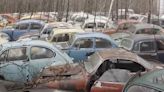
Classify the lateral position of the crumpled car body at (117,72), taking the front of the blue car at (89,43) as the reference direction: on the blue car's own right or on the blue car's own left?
on the blue car's own left

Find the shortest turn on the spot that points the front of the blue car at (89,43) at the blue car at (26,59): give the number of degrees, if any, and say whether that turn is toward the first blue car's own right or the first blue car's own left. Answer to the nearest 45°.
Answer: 0° — it already faces it

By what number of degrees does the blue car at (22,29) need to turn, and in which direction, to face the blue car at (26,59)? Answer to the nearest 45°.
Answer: approximately 45° to its left

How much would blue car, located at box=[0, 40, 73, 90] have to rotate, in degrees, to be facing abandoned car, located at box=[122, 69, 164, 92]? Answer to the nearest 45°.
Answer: approximately 135° to its left

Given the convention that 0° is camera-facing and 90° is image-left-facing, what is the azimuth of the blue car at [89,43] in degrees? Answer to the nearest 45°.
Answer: approximately 45°

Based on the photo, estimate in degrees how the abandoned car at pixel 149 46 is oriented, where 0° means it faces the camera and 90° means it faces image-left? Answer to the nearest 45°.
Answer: approximately 45°

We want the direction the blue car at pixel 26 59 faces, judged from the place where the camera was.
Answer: facing to the left of the viewer

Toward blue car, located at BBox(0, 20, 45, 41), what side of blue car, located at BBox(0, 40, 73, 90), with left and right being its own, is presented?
right

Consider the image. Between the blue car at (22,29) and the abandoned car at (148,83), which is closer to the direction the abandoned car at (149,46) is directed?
the blue car
